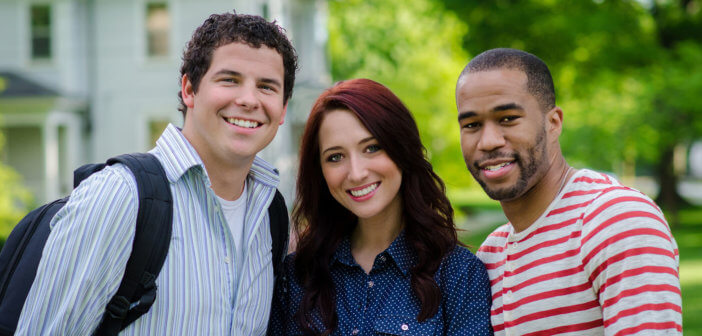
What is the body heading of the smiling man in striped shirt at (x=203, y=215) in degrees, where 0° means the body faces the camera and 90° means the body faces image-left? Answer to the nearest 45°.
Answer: approximately 315°

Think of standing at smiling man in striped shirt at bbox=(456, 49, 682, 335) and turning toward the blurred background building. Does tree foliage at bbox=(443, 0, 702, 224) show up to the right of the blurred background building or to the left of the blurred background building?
right

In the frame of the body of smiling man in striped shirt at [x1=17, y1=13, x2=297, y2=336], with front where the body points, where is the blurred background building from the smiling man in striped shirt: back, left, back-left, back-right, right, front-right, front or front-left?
back-left

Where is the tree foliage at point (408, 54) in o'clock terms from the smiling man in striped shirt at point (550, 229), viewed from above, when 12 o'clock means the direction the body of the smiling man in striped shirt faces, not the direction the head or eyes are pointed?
The tree foliage is roughly at 4 o'clock from the smiling man in striped shirt.

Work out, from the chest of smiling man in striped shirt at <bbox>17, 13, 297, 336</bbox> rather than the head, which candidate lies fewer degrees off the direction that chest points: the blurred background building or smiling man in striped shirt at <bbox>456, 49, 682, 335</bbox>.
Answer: the smiling man in striped shirt

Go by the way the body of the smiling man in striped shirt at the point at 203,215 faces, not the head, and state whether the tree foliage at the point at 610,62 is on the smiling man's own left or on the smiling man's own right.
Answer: on the smiling man's own left
